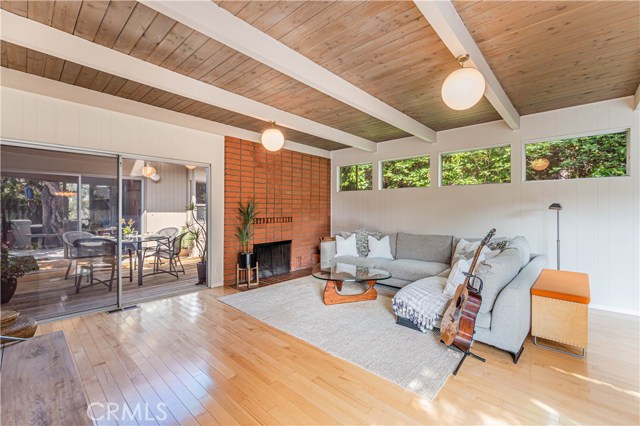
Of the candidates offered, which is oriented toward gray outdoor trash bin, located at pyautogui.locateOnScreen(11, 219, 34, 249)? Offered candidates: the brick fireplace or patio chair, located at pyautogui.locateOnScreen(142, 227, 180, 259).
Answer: patio chair, located at pyautogui.locateOnScreen(142, 227, 180, 259)

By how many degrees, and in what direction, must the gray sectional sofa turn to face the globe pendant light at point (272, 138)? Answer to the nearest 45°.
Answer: approximately 45° to its right

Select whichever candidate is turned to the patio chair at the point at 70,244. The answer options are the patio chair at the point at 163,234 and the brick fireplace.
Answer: the patio chair at the point at 163,234

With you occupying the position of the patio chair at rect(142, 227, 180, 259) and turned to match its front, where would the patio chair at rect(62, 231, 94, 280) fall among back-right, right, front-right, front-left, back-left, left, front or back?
front

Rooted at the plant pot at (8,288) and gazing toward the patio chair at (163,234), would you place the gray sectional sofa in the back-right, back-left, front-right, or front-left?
front-right

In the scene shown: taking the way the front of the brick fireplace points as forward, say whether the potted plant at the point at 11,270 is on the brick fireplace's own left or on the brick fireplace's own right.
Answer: on the brick fireplace's own right

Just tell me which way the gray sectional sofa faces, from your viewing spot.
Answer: facing the viewer and to the left of the viewer

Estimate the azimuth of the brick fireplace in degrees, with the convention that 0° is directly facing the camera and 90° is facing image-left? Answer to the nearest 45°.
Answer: approximately 315°

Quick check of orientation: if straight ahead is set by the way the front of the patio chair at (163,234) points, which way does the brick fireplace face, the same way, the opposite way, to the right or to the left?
to the left

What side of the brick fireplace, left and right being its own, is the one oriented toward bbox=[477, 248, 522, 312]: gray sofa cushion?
front

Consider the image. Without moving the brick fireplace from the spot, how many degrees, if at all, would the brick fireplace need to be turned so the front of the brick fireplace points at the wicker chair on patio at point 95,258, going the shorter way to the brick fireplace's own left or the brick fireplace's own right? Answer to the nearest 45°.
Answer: approximately 90° to the brick fireplace's own right

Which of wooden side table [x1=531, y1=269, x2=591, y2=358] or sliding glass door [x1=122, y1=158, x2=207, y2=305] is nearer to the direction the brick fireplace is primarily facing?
the wooden side table

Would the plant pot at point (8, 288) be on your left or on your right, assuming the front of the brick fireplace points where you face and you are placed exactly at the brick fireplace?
on your right

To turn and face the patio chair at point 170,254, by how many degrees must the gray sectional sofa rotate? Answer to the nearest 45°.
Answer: approximately 45° to its right

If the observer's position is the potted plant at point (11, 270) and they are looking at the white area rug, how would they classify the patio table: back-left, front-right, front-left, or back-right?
front-left

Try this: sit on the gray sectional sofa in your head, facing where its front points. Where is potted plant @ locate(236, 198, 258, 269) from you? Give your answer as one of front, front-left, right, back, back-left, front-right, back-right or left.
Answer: front-right

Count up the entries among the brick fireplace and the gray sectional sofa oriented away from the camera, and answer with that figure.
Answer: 0

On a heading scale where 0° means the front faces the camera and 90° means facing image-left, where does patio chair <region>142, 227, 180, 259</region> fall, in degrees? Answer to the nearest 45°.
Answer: approximately 45°
